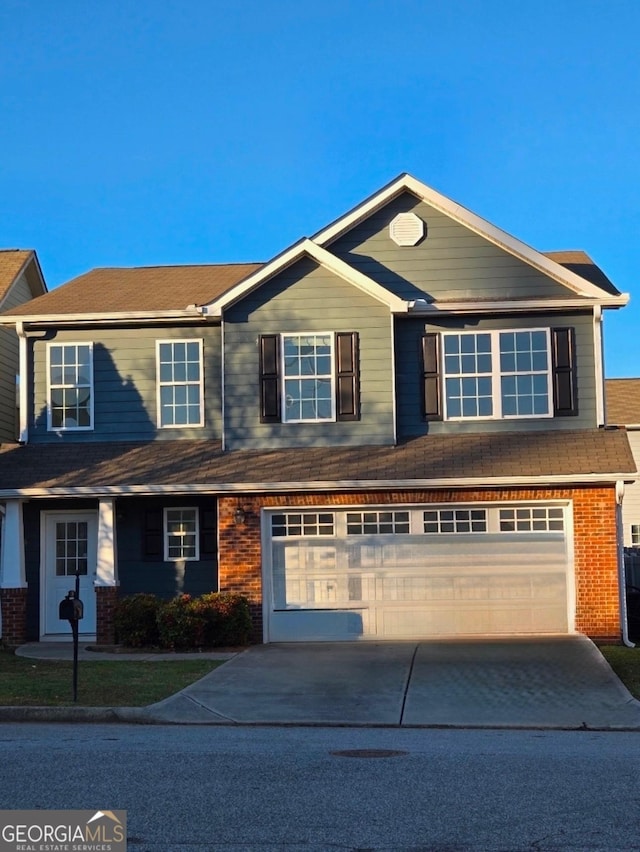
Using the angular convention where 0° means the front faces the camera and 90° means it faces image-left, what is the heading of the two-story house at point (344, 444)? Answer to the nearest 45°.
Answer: approximately 0°

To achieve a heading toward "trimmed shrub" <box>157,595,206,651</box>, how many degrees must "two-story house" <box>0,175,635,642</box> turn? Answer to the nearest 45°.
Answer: approximately 45° to its right
